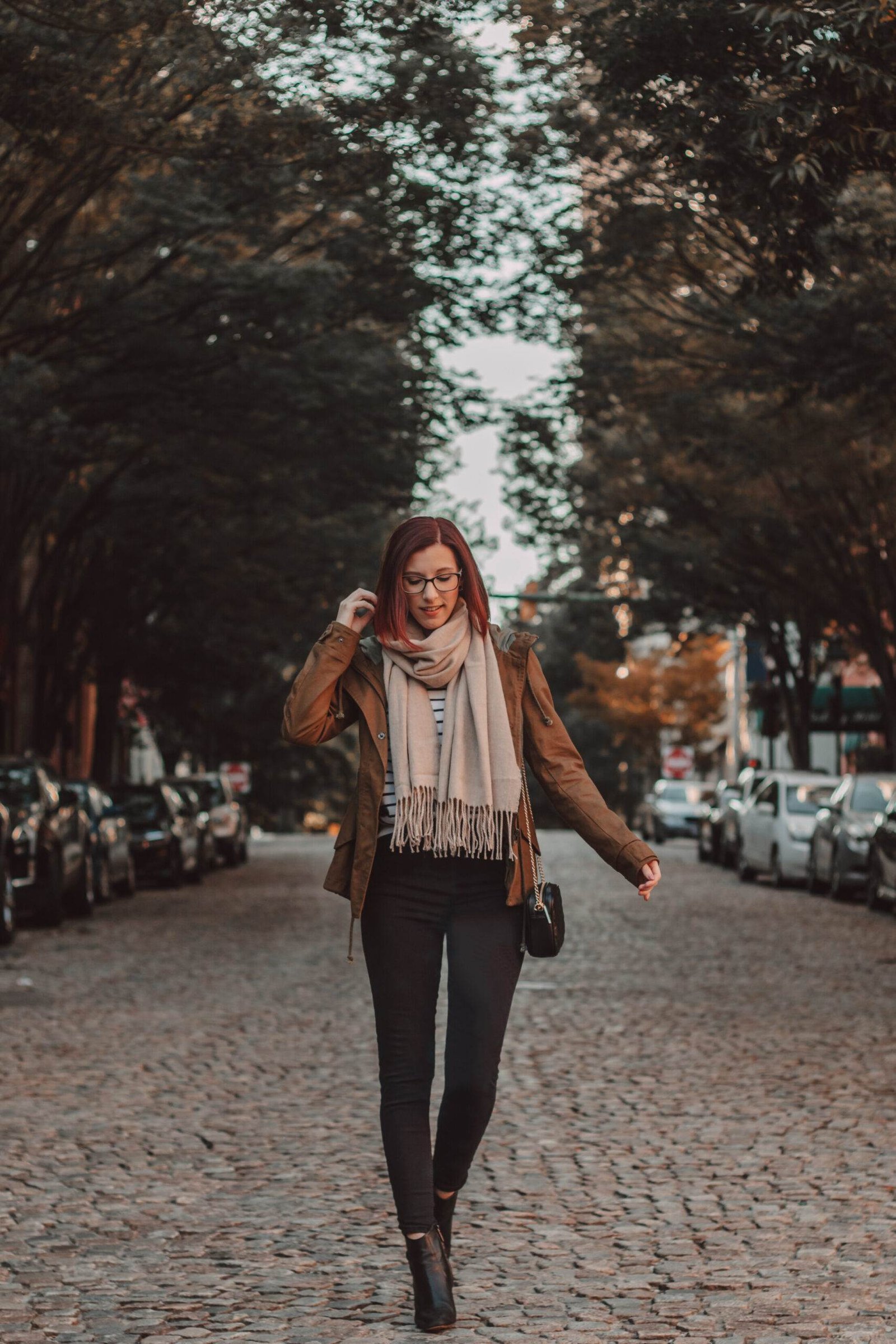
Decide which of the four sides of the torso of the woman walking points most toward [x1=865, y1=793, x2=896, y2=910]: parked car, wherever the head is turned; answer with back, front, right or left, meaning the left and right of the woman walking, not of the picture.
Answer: back

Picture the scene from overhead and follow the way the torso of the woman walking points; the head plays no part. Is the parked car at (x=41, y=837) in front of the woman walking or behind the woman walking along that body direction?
behind

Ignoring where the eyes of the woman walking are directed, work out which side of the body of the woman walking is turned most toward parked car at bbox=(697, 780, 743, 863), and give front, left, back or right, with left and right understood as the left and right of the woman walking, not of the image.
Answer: back

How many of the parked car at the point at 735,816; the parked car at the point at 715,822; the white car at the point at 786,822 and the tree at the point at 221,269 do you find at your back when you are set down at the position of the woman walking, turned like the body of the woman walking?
4

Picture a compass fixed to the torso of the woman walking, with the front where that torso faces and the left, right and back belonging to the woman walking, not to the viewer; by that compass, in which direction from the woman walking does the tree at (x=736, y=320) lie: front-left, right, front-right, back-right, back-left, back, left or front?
back

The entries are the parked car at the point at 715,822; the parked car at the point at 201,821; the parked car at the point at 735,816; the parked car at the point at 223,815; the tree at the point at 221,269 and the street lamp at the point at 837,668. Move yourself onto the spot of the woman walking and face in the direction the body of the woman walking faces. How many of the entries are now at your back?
6

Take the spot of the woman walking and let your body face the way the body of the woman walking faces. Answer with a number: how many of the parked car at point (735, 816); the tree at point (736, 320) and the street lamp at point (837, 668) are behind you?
3

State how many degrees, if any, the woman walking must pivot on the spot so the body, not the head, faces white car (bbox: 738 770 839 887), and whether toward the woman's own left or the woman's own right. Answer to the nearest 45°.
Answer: approximately 180°

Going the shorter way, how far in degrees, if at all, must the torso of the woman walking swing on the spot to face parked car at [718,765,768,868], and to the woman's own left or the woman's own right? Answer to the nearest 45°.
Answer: approximately 180°

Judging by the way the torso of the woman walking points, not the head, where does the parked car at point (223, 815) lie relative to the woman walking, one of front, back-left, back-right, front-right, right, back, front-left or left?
back

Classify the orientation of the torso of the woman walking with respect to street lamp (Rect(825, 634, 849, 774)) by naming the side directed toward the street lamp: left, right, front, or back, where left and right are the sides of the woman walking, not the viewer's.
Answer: back

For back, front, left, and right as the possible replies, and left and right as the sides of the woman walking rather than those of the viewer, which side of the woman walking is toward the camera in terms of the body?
front

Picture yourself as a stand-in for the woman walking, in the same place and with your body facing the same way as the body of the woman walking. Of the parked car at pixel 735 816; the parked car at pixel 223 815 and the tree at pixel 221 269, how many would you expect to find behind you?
3

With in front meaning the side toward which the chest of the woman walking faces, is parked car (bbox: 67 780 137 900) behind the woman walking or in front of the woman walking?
behind
